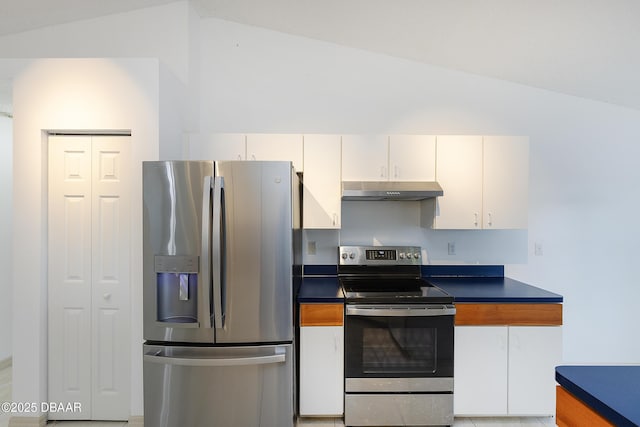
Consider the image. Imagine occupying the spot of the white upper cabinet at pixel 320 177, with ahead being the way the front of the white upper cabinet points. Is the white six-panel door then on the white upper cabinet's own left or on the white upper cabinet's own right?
on the white upper cabinet's own right
